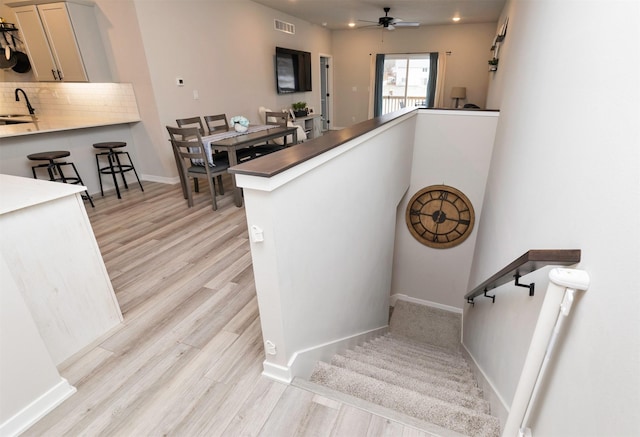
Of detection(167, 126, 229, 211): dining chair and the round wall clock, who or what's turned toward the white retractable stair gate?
the round wall clock

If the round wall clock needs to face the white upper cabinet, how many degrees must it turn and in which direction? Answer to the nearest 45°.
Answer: approximately 90° to its right

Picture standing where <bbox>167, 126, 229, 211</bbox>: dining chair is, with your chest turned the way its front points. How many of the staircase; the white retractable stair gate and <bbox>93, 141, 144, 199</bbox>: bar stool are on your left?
1

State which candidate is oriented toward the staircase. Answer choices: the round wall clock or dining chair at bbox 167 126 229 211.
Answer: the round wall clock

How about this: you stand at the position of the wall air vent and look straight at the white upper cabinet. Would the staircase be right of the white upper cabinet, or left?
left

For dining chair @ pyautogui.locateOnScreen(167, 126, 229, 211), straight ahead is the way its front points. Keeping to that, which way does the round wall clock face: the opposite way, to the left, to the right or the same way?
the opposite way

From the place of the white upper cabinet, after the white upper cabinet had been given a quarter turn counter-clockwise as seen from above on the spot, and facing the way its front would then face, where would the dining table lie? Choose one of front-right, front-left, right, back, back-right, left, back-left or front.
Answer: front

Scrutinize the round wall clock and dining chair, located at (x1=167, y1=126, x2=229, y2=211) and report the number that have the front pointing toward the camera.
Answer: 1

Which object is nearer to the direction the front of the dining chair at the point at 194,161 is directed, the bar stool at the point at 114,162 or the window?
the window

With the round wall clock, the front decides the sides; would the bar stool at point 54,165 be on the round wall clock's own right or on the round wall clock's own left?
on the round wall clock's own right

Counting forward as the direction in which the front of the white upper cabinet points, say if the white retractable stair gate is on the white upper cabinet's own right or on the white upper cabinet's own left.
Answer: on the white upper cabinet's own left

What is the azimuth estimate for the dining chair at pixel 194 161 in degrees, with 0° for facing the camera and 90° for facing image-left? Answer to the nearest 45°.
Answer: approximately 225°

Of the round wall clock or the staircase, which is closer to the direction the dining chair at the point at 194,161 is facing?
the round wall clock

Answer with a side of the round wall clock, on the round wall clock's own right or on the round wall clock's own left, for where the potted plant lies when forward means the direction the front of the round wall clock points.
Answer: on the round wall clock's own right

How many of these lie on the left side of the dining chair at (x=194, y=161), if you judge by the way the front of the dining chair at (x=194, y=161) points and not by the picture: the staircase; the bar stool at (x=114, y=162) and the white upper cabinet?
2
